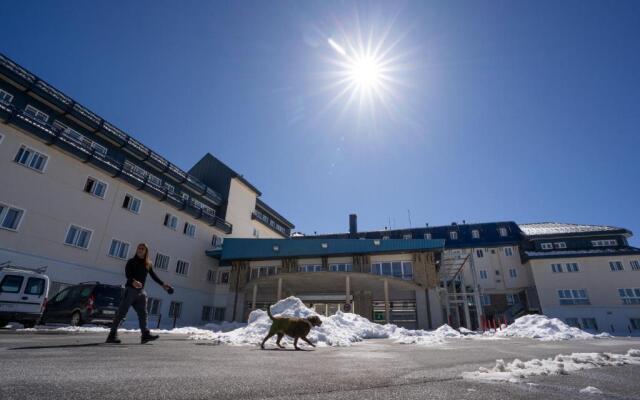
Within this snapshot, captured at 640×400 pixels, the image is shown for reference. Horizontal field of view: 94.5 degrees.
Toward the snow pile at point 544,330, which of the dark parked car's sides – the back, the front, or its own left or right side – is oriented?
back

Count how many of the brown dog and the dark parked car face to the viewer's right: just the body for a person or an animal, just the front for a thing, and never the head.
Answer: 1

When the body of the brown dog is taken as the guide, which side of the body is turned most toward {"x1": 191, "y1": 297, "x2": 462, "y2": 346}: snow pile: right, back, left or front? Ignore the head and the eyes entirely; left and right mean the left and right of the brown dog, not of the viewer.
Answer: left

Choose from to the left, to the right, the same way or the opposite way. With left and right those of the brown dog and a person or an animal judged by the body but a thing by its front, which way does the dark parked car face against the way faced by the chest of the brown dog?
the opposite way

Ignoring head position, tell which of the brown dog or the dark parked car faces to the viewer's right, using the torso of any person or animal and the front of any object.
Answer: the brown dog

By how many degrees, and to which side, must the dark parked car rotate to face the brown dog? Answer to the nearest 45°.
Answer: approximately 180°

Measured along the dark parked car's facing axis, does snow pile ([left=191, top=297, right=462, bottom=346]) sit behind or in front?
behind

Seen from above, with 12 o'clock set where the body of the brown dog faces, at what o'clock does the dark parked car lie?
The dark parked car is roughly at 7 o'clock from the brown dog.

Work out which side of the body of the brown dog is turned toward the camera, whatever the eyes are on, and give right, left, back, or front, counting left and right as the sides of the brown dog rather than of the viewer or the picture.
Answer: right

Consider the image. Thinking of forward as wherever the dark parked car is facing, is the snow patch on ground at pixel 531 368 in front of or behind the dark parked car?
behind

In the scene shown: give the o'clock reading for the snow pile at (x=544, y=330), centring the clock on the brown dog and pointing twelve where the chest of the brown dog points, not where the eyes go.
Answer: The snow pile is roughly at 11 o'clock from the brown dog.

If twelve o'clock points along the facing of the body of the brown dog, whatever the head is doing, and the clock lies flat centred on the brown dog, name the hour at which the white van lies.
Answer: The white van is roughly at 7 o'clock from the brown dog.

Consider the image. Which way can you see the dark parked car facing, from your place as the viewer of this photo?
facing away from the viewer and to the left of the viewer

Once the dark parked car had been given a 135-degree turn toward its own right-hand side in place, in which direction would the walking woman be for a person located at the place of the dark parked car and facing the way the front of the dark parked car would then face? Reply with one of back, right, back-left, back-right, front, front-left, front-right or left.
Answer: right

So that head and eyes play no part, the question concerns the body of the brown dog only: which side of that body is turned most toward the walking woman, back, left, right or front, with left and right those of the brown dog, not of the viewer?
back

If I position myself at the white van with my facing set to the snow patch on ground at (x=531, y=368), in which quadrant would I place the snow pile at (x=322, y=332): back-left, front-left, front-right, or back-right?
front-left
